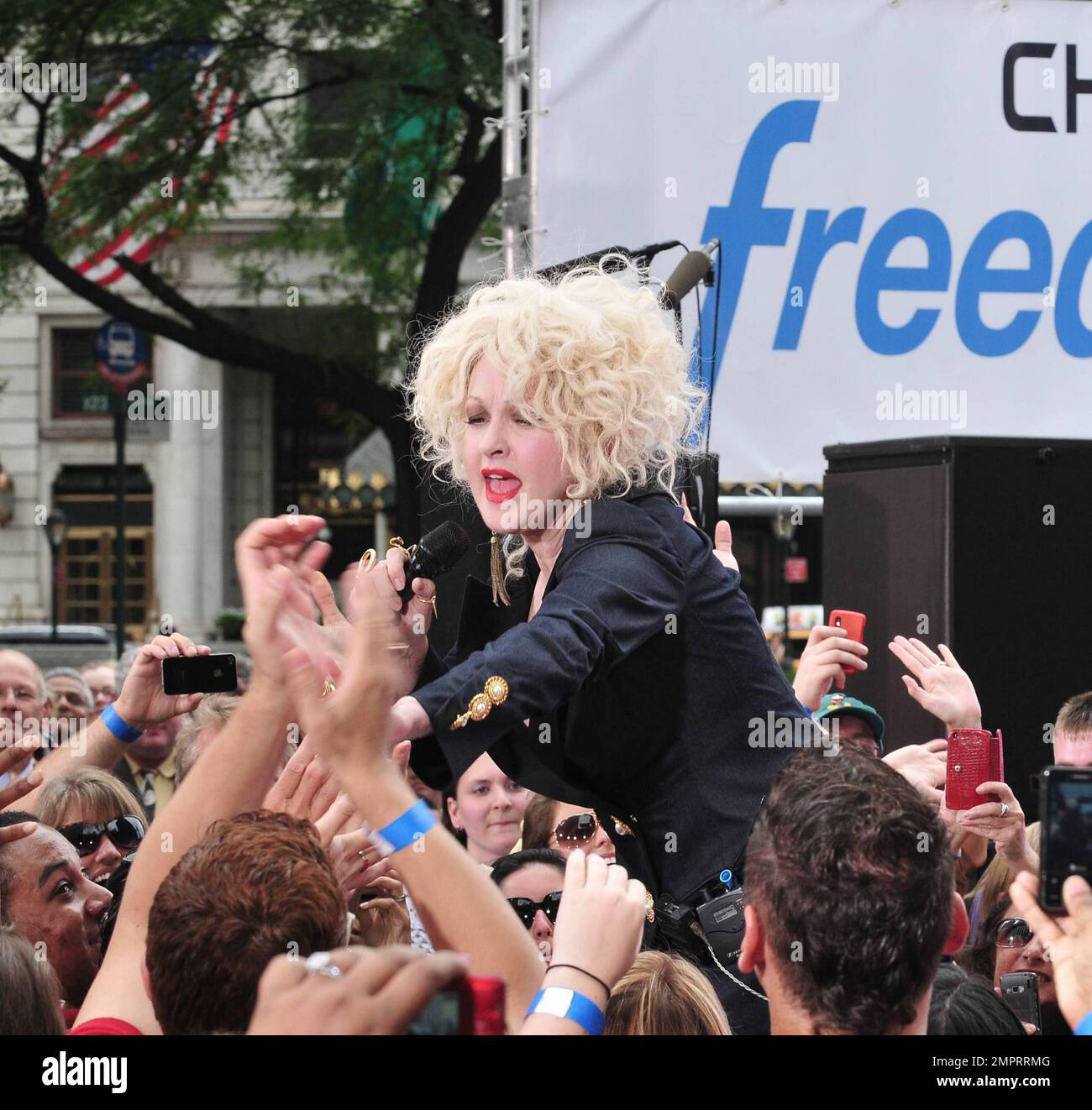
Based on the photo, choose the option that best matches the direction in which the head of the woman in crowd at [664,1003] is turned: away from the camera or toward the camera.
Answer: away from the camera

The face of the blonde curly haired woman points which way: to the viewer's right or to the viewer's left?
to the viewer's left

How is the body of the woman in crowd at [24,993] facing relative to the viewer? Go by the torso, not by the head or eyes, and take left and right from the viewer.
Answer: facing away from the viewer

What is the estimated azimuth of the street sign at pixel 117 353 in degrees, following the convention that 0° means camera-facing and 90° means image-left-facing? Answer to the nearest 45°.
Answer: approximately 0°

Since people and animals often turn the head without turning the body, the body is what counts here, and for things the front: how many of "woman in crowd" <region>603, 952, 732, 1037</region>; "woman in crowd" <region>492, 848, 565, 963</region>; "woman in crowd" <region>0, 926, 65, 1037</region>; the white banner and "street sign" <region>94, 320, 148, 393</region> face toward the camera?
3

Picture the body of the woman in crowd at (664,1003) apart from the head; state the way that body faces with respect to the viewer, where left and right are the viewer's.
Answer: facing away from the viewer

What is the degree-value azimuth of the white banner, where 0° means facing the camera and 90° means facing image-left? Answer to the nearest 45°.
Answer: approximately 0°

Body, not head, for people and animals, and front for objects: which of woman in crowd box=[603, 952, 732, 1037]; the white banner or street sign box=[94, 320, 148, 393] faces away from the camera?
the woman in crowd
